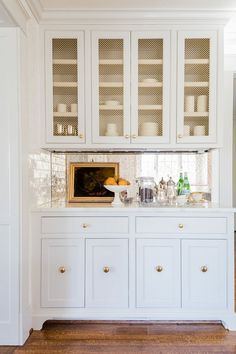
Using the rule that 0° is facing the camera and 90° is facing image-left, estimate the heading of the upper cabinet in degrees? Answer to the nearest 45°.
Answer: approximately 0°
